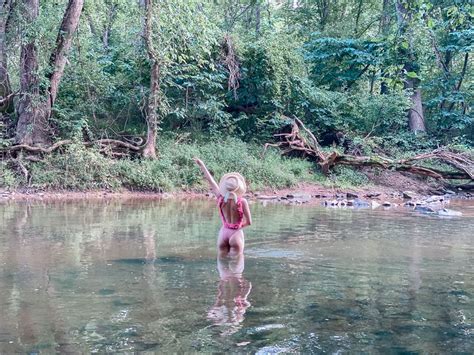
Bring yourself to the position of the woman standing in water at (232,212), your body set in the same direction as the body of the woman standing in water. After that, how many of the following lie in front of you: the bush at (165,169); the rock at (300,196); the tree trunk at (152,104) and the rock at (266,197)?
4

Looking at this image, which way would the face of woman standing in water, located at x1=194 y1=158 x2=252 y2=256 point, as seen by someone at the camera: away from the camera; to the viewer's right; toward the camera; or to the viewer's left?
away from the camera

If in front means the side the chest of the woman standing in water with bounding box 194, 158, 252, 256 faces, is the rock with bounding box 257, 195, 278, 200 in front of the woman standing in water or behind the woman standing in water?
in front

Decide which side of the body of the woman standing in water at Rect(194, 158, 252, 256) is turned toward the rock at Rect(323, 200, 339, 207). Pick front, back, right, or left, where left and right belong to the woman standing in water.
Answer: front

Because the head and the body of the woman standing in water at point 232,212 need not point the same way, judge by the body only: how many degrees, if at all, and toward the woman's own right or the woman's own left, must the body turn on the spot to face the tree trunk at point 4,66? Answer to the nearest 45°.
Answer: approximately 45° to the woman's own left

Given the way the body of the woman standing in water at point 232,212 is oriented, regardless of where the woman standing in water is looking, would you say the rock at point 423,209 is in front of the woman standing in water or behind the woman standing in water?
in front

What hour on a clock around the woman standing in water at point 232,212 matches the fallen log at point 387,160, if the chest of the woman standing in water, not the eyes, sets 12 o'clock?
The fallen log is roughly at 1 o'clock from the woman standing in water.

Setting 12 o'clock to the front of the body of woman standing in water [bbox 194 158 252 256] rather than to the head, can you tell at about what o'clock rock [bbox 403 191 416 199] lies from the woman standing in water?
The rock is roughly at 1 o'clock from the woman standing in water.

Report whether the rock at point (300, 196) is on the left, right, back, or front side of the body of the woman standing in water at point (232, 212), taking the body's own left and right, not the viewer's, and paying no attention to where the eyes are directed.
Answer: front

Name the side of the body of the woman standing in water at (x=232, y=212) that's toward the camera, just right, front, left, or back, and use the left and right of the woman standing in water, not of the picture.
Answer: back
